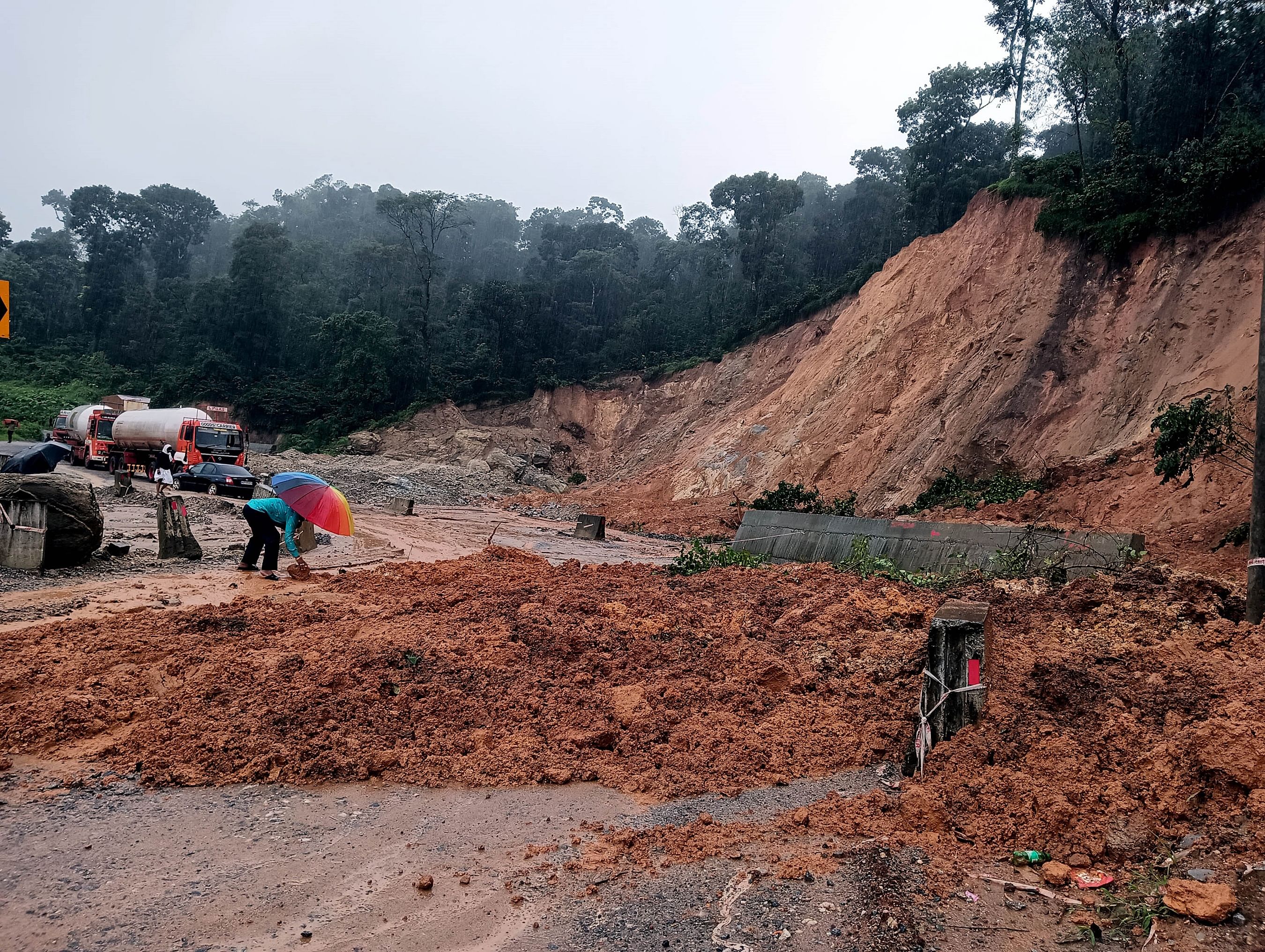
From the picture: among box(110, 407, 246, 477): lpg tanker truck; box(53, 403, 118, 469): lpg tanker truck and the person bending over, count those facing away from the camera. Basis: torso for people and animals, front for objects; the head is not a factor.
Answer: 0

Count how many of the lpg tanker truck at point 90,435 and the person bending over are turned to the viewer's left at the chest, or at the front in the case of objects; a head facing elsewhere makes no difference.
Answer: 0

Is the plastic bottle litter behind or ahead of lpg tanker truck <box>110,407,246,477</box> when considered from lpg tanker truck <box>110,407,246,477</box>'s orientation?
ahead

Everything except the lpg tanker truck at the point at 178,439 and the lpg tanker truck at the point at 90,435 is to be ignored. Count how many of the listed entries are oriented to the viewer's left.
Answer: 0

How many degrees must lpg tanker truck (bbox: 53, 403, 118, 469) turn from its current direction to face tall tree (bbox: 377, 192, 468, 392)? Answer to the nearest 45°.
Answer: approximately 90° to its left

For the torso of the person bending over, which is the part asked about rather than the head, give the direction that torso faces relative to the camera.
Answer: to the viewer's right

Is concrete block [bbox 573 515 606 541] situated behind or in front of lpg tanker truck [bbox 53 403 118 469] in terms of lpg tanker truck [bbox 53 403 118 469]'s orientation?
in front

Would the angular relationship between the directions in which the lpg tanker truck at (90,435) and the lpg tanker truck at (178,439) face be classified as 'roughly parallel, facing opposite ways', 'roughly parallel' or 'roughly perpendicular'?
roughly parallel

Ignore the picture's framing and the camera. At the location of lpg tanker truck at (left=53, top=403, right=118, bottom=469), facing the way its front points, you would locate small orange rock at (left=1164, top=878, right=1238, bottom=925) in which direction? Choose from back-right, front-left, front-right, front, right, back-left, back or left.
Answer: front-right

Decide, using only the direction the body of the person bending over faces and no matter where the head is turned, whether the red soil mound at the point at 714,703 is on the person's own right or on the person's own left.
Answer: on the person's own right

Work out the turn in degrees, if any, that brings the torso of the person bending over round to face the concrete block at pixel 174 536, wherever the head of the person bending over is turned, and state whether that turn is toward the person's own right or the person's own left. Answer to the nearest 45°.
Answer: approximately 135° to the person's own left

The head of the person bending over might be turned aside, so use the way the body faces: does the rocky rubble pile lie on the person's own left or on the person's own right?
on the person's own left

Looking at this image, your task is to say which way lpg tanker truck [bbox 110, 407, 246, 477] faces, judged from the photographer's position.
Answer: facing the viewer and to the right of the viewer

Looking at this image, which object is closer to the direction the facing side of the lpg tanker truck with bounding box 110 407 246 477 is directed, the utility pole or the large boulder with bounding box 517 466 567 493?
the utility pole
